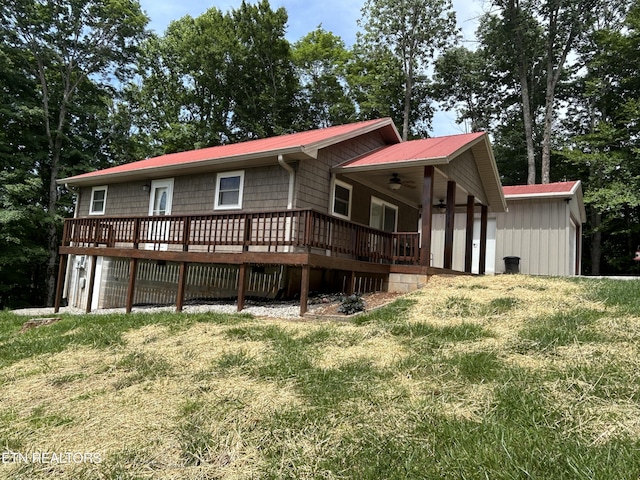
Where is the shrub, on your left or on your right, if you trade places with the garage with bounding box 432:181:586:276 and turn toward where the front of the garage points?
on your right

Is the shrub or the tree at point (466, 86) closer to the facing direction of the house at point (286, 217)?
the shrub

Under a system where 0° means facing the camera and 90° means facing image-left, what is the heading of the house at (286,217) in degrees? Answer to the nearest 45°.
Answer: approximately 45°

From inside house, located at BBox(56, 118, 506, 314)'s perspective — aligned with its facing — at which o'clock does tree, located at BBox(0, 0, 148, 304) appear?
The tree is roughly at 3 o'clock from the house.

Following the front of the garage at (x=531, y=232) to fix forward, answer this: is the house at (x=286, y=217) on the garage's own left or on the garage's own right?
on the garage's own right
